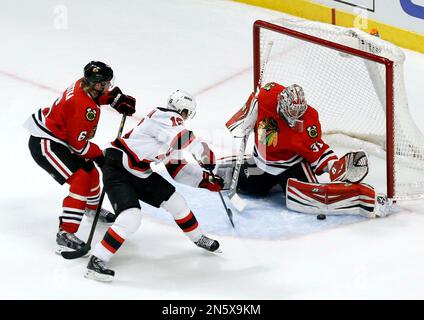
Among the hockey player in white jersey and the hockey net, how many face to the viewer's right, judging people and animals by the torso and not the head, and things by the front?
1

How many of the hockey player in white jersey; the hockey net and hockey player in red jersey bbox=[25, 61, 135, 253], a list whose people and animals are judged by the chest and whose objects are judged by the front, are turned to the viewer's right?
2

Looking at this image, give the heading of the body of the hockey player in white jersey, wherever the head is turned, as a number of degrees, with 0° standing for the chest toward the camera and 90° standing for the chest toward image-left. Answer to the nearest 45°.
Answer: approximately 270°

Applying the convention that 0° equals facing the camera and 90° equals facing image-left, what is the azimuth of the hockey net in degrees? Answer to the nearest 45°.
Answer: approximately 45°

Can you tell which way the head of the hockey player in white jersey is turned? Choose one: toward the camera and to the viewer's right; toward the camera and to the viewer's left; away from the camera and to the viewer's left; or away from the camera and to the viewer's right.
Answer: away from the camera and to the viewer's right

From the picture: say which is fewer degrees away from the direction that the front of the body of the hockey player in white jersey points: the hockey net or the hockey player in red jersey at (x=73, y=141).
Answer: the hockey net

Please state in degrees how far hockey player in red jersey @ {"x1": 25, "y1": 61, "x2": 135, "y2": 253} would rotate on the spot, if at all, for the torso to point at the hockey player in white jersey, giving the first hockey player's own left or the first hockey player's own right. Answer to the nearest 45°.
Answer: approximately 45° to the first hockey player's own right

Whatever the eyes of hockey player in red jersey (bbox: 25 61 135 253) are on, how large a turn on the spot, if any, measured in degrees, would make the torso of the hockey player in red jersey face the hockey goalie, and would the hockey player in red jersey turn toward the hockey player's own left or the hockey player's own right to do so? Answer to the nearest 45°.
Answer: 0° — they already face them

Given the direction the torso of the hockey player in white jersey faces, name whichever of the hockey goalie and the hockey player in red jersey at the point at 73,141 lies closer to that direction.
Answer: the hockey goalie

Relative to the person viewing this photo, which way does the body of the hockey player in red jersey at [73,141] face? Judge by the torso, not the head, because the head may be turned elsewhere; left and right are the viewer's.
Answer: facing to the right of the viewer
